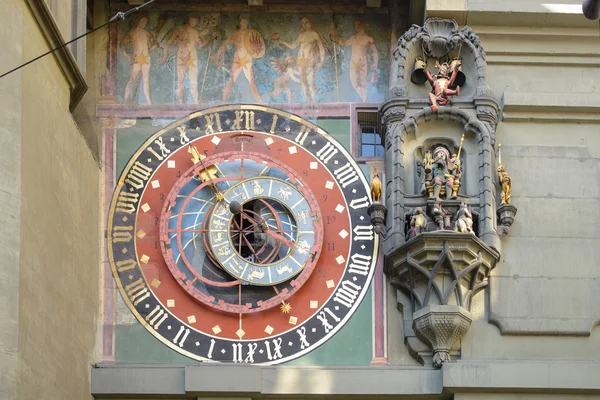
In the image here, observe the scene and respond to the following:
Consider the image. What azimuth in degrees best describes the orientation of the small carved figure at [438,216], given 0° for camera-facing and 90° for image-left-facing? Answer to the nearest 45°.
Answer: approximately 45°

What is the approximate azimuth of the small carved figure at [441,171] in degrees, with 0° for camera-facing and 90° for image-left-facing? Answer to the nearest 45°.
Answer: approximately 0°

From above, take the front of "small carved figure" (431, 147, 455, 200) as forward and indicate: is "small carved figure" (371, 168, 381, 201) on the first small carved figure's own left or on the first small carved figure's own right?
on the first small carved figure's own right

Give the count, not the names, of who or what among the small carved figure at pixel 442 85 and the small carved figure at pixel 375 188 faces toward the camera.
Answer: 2

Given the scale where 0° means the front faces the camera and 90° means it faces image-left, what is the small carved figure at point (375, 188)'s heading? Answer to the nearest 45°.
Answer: approximately 0°

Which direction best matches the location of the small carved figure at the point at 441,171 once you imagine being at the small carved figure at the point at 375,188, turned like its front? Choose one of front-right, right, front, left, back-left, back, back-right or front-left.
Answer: left

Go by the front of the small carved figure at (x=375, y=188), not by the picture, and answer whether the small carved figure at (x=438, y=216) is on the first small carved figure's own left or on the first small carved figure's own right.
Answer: on the first small carved figure's own left
